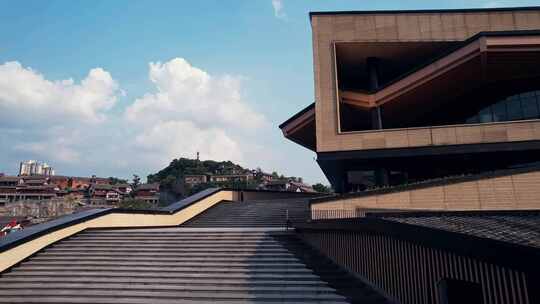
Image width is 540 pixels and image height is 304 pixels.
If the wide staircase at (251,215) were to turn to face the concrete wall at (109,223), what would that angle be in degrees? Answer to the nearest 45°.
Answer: approximately 45° to its right

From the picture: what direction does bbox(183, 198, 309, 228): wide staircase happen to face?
toward the camera

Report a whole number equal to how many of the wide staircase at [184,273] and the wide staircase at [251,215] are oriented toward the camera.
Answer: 2

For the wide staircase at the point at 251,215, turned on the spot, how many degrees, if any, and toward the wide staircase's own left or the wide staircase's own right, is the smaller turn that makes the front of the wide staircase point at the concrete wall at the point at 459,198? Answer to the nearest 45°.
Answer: approximately 45° to the wide staircase's own left

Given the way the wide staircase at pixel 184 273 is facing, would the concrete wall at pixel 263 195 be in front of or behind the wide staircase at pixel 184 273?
behind

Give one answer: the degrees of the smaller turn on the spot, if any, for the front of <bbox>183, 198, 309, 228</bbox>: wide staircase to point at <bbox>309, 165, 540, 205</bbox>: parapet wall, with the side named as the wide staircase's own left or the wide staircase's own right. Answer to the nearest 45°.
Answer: approximately 45° to the wide staircase's own left

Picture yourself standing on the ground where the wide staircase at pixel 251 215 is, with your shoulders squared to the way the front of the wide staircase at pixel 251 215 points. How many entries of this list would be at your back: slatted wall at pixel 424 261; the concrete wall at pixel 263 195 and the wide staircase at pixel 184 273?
1
